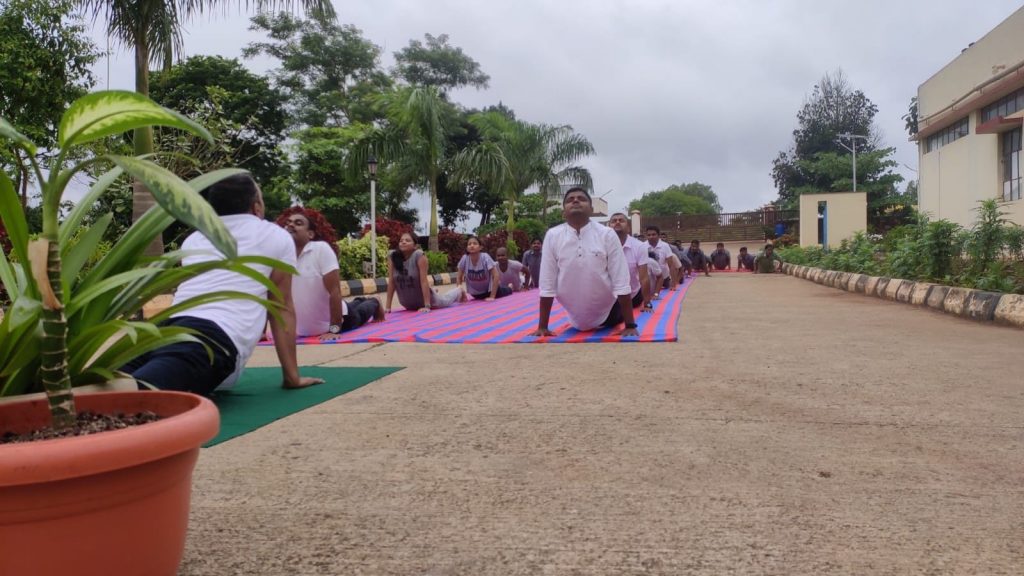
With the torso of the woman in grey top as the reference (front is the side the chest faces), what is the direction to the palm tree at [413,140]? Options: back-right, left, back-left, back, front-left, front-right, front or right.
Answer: back-right

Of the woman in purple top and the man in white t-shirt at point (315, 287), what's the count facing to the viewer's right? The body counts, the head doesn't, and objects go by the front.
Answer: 0

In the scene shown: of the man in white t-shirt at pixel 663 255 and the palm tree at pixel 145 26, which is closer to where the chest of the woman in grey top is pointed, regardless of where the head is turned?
the palm tree

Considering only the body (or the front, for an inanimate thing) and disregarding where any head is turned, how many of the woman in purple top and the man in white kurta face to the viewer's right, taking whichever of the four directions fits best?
0

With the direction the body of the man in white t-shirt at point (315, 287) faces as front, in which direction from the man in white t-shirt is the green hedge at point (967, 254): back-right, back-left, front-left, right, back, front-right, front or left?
back-left

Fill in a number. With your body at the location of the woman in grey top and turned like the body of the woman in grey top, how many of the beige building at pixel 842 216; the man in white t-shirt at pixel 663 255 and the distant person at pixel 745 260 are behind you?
3

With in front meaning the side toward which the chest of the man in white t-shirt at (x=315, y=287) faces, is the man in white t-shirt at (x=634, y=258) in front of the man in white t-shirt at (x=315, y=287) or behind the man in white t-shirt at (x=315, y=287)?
behind

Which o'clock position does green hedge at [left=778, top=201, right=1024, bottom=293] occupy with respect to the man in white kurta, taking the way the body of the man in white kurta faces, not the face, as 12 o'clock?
The green hedge is roughly at 8 o'clock from the man in white kurta.

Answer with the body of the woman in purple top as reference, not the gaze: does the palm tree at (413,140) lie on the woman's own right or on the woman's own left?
on the woman's own right

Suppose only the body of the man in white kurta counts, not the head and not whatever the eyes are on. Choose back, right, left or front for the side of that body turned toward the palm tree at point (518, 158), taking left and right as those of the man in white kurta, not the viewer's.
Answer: back

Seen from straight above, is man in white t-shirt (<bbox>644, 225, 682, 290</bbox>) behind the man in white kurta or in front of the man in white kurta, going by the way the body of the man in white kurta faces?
behind

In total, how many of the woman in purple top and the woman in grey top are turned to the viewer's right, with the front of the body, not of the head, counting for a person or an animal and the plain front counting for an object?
0
